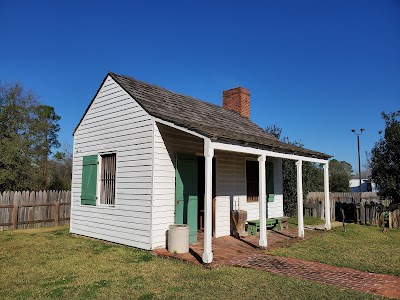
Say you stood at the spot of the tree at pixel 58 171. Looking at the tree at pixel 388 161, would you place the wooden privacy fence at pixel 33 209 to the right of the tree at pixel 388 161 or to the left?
right

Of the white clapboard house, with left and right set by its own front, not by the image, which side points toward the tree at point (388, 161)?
left

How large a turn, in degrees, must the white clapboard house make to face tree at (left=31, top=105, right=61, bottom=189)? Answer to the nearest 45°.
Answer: approximately 180°

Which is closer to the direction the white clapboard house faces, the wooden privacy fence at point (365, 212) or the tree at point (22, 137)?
the wooden privacy fence

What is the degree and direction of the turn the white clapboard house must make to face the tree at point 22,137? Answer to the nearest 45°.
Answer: approximately 180°

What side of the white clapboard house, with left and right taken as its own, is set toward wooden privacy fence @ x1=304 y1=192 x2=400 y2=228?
left

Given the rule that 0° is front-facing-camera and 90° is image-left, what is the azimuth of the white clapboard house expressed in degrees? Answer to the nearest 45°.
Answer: approximately 315°

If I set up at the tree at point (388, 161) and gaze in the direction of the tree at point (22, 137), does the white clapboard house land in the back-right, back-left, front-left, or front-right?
front-left

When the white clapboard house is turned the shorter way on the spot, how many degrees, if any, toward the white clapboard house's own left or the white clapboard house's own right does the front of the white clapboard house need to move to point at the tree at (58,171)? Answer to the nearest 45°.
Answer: approximately 180°

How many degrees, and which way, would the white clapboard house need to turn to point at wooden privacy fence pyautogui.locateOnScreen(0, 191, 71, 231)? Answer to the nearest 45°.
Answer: approximately 180°

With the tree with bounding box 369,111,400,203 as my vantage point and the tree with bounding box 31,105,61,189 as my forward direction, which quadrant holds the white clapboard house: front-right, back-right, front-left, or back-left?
front-left
